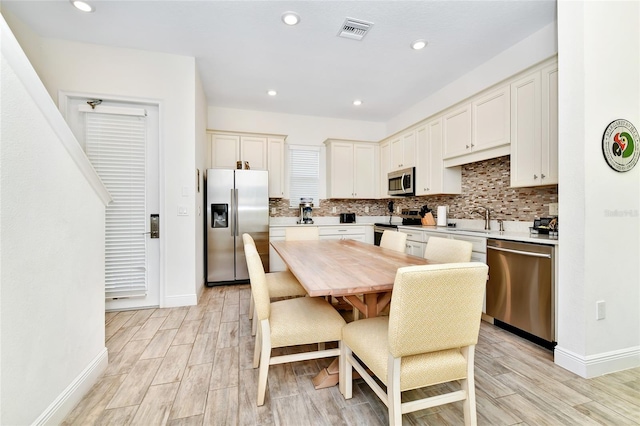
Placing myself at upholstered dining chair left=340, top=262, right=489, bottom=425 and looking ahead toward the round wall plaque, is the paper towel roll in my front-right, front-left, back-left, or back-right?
front-left

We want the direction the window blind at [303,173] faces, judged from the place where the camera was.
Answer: facing the viewer

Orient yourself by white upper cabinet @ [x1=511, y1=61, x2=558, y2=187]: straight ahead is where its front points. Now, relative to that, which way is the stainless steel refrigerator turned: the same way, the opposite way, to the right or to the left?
to the left

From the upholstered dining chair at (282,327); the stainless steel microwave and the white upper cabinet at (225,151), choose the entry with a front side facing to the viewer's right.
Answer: the upholstered dining chair

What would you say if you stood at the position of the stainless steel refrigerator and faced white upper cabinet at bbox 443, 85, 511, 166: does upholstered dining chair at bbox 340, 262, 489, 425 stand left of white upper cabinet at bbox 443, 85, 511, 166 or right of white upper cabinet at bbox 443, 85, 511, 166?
right

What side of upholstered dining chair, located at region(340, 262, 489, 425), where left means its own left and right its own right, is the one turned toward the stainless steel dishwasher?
right

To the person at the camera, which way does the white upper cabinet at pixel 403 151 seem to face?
facing the viewer and to the left of the viewer

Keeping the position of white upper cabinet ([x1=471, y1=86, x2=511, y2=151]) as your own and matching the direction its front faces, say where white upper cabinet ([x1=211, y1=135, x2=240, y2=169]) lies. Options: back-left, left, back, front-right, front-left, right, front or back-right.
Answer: front-right

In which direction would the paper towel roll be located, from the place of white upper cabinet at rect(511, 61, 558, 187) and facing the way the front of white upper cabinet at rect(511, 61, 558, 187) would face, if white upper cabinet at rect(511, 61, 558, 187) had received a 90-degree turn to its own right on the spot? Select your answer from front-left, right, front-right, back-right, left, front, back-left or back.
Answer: front

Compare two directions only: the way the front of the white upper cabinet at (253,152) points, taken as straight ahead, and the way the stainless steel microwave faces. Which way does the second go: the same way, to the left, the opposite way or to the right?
to the right

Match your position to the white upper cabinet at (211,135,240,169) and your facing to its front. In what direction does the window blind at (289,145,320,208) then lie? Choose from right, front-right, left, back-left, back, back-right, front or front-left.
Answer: left

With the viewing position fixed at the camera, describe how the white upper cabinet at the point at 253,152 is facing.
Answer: facing the viewer

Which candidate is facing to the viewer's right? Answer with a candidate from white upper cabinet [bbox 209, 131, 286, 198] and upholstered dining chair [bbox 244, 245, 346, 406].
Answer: the upholstered dining chair

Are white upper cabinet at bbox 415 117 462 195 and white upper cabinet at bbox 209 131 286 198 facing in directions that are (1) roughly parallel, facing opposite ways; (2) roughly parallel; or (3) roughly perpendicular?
roughly perpendicular

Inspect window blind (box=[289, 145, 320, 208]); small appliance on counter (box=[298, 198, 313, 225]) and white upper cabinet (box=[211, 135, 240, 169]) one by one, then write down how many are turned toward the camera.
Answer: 3

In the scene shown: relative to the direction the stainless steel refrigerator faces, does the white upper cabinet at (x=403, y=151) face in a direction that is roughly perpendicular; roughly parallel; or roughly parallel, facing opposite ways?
roughly perpendicular

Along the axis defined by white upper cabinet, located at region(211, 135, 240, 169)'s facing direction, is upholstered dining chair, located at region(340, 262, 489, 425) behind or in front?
in front

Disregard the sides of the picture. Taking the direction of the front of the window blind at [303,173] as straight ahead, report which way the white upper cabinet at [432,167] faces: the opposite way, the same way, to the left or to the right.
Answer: to the right
